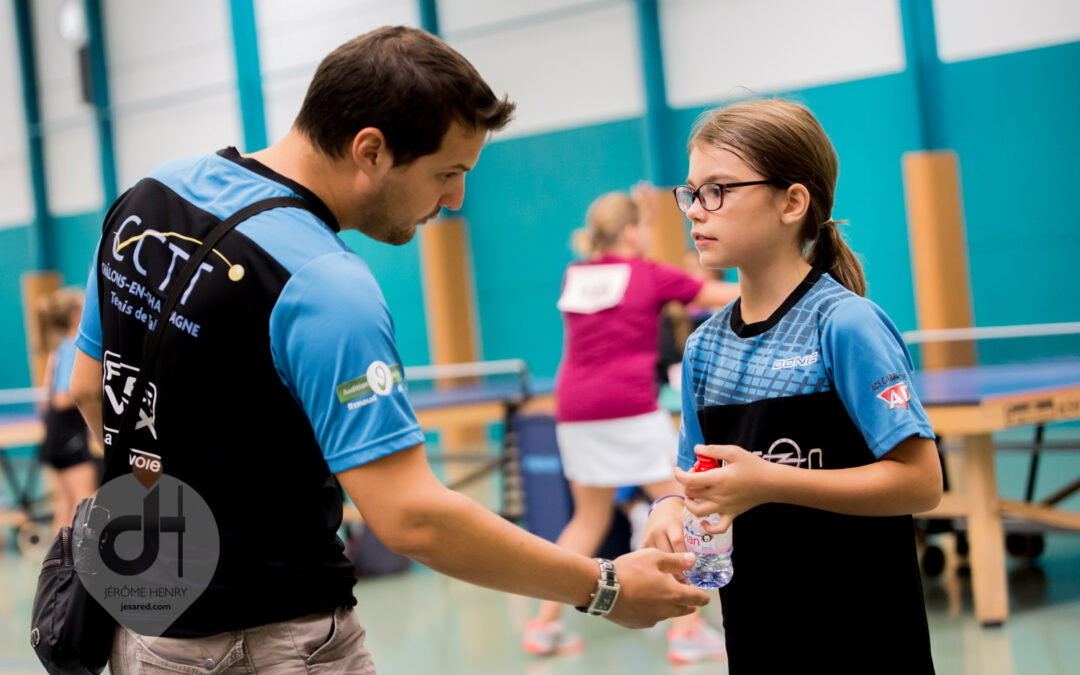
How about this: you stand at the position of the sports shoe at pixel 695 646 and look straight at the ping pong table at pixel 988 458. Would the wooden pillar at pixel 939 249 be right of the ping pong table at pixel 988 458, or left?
left

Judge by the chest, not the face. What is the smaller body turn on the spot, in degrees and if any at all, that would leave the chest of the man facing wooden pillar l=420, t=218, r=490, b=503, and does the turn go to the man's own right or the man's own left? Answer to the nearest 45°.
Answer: approximately 45° to the man's own left

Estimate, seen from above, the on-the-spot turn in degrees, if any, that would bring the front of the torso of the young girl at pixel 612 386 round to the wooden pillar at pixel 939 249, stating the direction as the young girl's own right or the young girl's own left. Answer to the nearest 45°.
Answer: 0° — they already face it

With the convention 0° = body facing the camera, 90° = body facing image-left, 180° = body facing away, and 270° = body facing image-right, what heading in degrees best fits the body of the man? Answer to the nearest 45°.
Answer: approximately 225°

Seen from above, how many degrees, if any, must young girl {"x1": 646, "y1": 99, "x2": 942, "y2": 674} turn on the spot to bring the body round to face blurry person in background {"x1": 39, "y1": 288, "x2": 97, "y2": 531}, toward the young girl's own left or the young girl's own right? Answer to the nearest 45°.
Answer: approximately 90° to the young girl's own right

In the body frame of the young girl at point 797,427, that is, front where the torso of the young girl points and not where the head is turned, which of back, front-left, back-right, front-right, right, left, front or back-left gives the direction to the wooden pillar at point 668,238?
back-right

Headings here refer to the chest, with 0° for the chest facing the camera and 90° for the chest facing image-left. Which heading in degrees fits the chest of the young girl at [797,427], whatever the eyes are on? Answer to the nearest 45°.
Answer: approximately 45°

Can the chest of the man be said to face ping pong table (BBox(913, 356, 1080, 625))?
yes

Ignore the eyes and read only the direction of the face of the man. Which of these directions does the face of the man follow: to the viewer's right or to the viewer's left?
to the viewer's right

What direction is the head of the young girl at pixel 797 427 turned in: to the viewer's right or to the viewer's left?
to the viewer's left

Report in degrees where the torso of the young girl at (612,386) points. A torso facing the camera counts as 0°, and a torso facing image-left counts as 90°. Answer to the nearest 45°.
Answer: approximately 225°
